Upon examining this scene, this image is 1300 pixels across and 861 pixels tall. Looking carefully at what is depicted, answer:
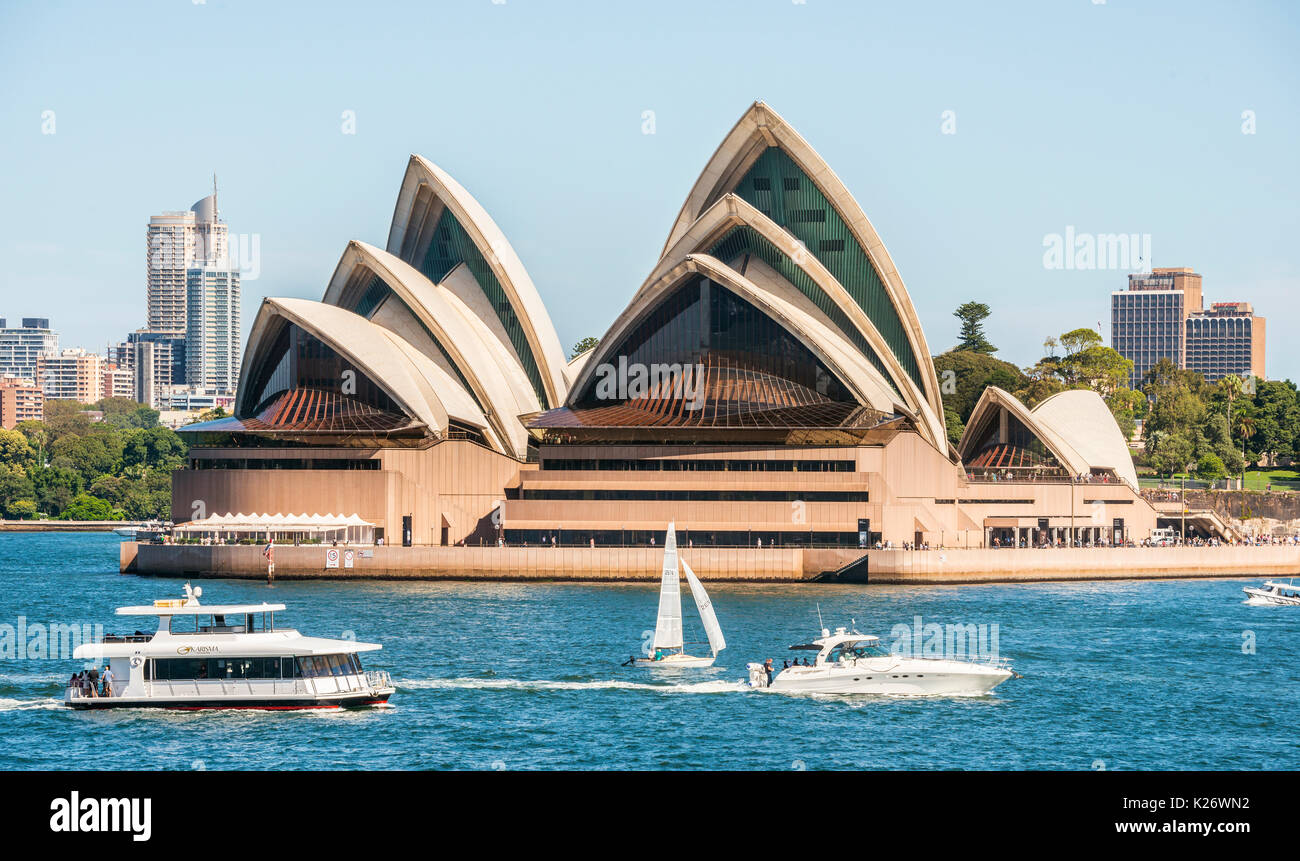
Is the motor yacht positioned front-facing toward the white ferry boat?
no

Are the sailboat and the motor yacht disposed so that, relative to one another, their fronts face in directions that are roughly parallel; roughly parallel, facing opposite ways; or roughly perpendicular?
roughly parallel

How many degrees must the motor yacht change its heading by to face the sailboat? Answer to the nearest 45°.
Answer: approximately 135° to its left

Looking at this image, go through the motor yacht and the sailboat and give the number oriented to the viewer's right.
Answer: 2

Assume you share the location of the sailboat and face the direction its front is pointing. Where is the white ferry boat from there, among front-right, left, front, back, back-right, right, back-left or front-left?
back-right

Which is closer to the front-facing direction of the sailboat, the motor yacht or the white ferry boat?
the motor yacht

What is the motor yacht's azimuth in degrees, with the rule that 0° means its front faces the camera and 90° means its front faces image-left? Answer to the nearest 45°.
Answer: approximately 270°

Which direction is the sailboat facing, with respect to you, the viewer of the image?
facing to the right of the viewer

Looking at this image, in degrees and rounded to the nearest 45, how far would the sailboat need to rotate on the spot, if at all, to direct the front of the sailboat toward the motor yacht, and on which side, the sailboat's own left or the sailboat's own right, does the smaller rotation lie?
approximately 45° to the sailboat's own right
